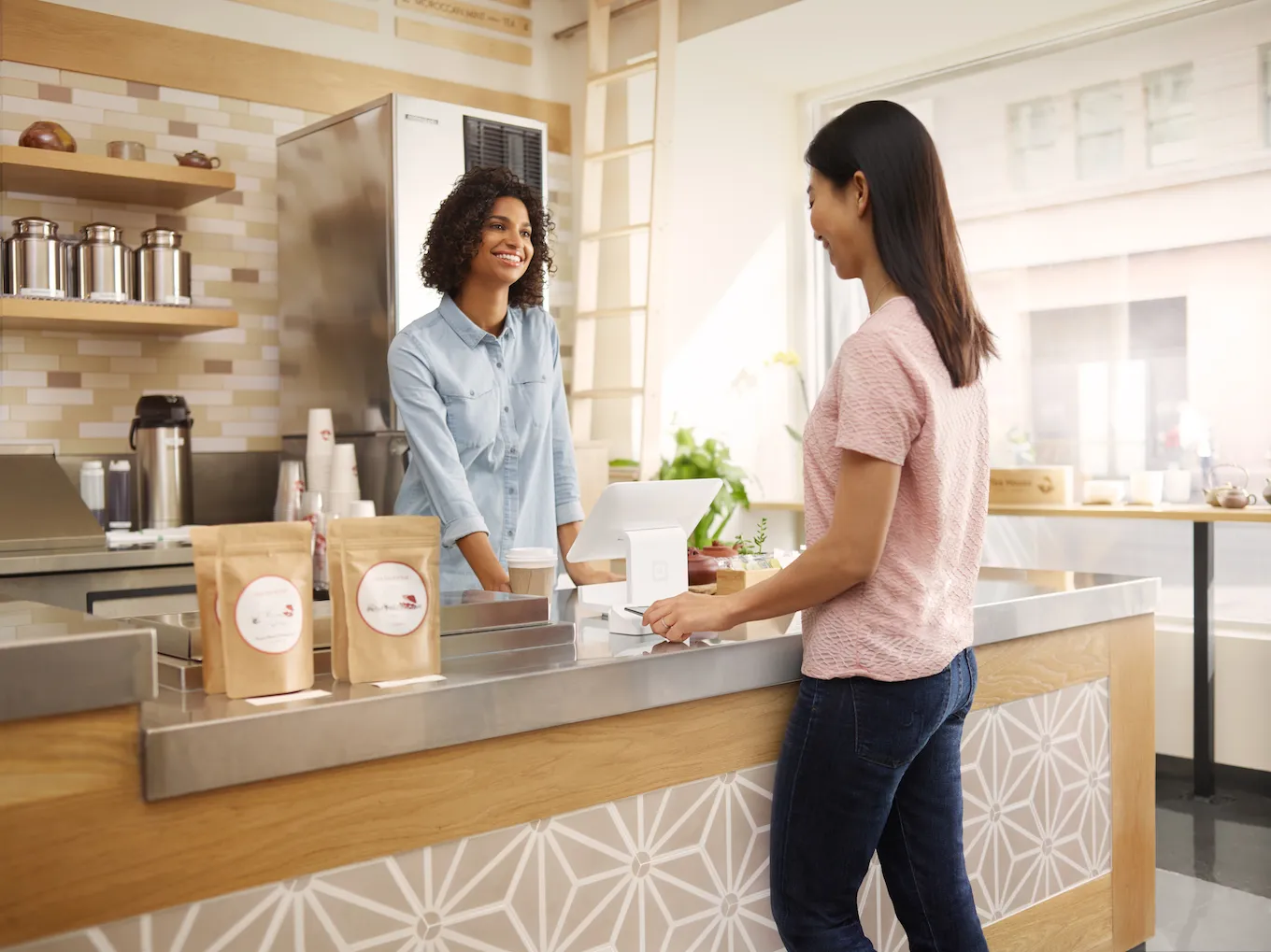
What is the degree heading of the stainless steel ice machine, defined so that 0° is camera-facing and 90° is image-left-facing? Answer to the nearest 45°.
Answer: approximately 315°

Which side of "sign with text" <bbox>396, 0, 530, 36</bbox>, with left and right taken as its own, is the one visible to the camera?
front

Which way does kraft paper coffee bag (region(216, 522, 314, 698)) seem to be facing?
toward the camera

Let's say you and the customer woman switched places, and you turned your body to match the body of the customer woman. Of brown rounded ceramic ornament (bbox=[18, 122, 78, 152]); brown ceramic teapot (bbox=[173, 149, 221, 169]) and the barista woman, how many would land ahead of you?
3

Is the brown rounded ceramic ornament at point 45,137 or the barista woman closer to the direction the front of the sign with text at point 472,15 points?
the barista woman

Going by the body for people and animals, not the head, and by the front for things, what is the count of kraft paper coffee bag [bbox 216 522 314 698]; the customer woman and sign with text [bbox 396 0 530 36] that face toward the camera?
2

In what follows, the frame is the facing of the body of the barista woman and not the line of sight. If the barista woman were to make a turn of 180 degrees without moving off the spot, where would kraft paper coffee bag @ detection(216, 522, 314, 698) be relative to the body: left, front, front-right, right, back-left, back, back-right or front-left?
back-left

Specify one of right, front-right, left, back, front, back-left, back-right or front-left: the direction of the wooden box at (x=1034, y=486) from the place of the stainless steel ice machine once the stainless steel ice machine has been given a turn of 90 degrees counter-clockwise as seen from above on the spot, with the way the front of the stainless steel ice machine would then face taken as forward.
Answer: front-right

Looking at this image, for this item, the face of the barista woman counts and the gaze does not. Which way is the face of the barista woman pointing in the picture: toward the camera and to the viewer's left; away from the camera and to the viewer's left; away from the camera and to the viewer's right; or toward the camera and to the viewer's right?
toward the camera and to the viewer's right

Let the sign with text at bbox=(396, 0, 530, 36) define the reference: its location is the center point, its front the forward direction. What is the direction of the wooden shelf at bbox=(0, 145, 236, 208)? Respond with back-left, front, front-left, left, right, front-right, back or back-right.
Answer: front-right

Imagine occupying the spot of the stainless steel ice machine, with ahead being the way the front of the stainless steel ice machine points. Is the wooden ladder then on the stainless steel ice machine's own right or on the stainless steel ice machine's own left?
on the stainless steel ice machine's own left

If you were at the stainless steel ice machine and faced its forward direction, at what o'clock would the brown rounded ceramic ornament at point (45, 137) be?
The brown rounded ceramic ornament is roughly at 4 o'clock from the stainless steel ice machine.

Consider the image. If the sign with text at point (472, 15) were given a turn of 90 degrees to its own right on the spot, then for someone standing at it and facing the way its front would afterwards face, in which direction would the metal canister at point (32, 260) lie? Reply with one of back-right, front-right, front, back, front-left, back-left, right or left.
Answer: front-left

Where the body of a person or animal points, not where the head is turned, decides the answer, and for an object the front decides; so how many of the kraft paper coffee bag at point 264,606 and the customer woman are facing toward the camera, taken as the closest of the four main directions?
1
